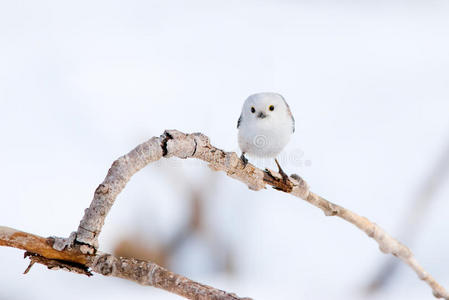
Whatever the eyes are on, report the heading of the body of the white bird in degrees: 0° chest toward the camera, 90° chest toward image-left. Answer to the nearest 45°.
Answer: approximately 0°
